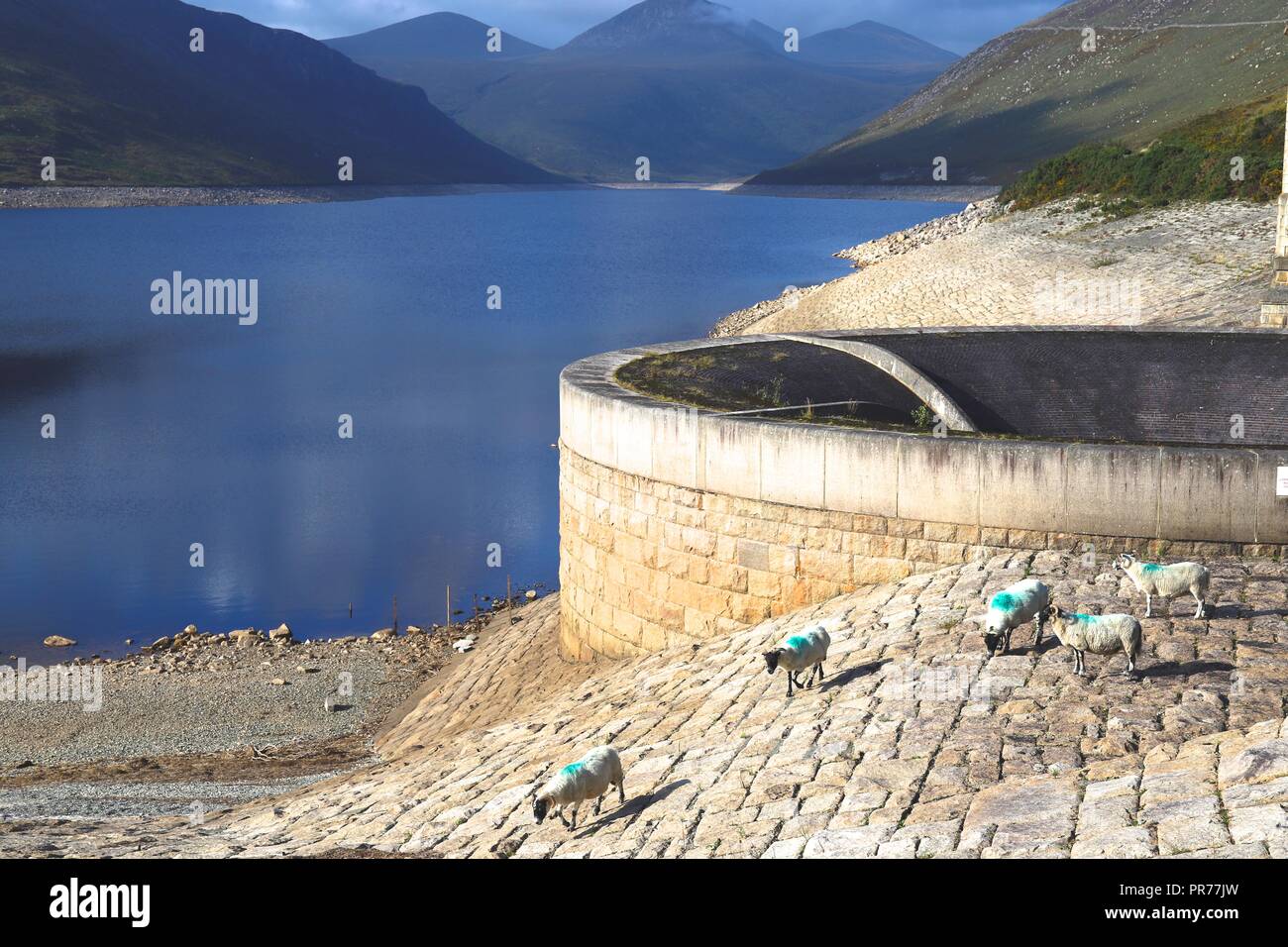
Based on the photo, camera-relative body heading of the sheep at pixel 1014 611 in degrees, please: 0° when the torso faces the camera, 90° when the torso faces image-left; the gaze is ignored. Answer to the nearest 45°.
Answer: approximately 45°

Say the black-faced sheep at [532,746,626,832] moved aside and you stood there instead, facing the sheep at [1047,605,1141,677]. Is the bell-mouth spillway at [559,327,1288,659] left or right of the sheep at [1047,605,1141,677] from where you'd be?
left

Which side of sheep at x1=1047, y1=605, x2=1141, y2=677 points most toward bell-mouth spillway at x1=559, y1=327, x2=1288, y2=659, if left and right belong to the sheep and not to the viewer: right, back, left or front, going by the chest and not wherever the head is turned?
right

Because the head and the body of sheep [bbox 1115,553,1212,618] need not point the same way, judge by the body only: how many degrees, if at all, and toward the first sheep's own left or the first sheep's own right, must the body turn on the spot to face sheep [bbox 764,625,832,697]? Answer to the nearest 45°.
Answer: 0° — it already faces it

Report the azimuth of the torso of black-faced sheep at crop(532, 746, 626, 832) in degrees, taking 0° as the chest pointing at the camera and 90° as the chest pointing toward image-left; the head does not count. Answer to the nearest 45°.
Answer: approximately 45°

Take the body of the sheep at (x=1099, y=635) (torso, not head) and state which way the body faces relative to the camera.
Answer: to the viewer's left

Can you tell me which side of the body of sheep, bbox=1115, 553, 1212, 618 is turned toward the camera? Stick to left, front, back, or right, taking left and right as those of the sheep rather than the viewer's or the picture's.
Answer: left

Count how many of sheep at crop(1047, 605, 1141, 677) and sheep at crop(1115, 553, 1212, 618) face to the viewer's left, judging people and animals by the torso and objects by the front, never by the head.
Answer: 2

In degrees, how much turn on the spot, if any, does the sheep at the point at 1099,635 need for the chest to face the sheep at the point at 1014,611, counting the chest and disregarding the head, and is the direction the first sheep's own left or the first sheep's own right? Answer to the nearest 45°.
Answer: approximately 45° to the first sheep's own right
